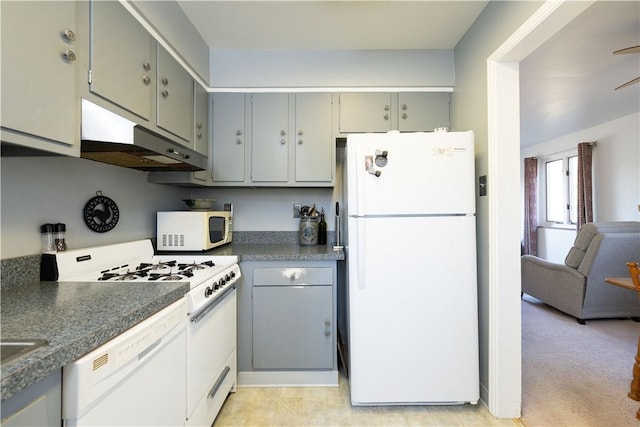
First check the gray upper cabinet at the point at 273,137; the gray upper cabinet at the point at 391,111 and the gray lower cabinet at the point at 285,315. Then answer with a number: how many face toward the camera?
3

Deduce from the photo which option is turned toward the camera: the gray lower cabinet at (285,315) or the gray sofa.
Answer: the gray lower cabinet

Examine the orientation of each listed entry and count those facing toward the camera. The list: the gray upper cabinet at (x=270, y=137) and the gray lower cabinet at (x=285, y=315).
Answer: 2

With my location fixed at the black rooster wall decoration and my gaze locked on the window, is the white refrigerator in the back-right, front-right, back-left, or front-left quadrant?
front-right

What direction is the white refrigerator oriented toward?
toward the camera

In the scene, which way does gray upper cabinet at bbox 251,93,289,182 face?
toward the camera

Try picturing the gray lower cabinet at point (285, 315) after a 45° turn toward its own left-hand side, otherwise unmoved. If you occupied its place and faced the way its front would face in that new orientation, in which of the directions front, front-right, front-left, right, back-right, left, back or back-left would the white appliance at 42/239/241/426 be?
right

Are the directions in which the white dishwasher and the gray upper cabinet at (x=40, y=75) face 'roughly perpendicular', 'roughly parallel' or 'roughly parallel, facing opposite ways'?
roughly parallel

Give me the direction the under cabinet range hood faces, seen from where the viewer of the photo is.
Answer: facing the viewer and to the right of the viewer

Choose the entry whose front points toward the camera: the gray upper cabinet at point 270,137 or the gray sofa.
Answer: the gray upper cabinet

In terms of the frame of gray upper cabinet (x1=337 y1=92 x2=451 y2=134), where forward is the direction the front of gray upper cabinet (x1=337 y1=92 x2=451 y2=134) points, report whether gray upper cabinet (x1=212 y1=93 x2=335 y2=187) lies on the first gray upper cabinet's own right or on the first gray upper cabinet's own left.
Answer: on the first gray upper cabinet's own right

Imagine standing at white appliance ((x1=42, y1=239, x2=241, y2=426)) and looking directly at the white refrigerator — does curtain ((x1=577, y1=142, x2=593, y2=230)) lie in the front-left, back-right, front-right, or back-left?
front-left

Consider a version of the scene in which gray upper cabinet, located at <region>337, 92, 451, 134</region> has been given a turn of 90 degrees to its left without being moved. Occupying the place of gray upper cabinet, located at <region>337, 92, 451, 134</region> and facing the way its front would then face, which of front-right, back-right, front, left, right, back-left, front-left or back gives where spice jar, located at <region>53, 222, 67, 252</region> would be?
back-right

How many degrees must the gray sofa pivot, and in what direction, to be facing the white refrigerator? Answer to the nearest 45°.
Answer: approximately 135° to its left

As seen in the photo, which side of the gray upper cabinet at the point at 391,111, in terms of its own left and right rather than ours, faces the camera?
front

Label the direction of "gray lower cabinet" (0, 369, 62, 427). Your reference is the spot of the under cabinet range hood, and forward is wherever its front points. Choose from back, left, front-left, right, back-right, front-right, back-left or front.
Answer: front-right
